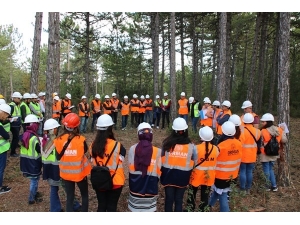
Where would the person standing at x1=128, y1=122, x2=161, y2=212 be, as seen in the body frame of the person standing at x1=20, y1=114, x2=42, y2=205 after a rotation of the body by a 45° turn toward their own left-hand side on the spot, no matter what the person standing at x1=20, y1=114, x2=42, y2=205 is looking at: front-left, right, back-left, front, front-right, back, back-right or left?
back-right

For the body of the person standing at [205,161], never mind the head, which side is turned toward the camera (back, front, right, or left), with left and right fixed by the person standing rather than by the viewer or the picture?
back

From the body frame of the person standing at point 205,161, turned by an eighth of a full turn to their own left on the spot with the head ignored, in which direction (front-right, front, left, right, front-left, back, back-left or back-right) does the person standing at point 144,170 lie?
left

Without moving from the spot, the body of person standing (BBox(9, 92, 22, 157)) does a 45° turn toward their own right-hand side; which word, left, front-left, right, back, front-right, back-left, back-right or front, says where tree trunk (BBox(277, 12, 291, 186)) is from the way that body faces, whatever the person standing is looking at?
front

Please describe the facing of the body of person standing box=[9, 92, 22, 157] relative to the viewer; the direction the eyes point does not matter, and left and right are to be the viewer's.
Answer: facing to the right of the viewer

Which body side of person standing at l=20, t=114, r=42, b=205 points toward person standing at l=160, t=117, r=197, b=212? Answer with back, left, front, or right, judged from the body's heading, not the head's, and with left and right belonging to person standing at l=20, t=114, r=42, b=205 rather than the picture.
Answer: right

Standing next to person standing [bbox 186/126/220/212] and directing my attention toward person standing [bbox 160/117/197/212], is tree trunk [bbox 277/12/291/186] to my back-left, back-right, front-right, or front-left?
back-right

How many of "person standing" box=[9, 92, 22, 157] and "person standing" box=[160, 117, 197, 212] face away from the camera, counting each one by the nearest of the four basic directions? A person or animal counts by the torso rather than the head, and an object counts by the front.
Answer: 1

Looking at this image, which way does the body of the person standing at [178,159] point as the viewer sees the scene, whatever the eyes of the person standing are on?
away from the camera

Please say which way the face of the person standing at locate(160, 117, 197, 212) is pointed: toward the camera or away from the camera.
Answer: away from the camera

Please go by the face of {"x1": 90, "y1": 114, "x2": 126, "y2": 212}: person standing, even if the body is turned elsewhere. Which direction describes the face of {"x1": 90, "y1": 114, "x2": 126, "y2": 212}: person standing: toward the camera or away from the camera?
away from the camera

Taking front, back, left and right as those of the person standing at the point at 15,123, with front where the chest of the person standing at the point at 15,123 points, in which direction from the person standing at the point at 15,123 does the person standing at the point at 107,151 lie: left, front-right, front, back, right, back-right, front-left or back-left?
right

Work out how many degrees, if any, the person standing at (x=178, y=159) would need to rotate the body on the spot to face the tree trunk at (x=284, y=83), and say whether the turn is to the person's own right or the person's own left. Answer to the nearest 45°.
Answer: approximately 45° to the person's own right

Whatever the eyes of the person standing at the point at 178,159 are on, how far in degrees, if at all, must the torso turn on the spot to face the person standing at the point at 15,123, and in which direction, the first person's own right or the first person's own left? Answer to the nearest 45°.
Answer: approximately 45° to the first person's own left
